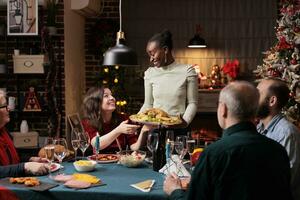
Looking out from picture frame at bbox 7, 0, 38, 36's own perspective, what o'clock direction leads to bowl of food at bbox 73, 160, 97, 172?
The bowl of food is roughly at 12 o'clock from the picture frame.

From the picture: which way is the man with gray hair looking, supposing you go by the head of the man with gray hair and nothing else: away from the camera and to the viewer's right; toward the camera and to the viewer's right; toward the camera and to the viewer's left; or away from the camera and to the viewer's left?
away from the camera and to the viewer's left

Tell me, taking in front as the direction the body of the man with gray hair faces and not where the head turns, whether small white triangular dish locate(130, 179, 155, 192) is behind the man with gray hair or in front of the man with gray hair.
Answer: in front

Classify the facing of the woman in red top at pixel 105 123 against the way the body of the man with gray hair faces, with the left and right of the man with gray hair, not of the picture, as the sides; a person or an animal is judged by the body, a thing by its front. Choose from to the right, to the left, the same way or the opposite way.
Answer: the opposite way

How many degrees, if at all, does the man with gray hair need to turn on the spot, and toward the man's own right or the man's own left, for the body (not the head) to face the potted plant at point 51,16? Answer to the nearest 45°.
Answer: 0° — they already face it

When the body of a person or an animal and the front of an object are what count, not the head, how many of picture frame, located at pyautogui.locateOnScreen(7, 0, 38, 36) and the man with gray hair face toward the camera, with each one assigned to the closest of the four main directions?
1

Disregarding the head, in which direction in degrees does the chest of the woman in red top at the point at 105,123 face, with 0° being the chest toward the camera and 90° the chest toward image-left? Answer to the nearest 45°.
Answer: approximately 315°

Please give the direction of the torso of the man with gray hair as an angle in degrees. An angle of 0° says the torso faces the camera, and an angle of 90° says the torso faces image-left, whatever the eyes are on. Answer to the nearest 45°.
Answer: approximately 135°

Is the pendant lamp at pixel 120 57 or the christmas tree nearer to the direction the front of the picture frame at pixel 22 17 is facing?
the pendant lamp

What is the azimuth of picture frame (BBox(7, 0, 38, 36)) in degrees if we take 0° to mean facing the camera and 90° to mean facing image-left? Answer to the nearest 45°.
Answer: approximately 0°

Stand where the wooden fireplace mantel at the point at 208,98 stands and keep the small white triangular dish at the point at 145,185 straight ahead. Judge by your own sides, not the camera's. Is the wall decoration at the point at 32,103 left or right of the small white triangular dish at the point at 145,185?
right
